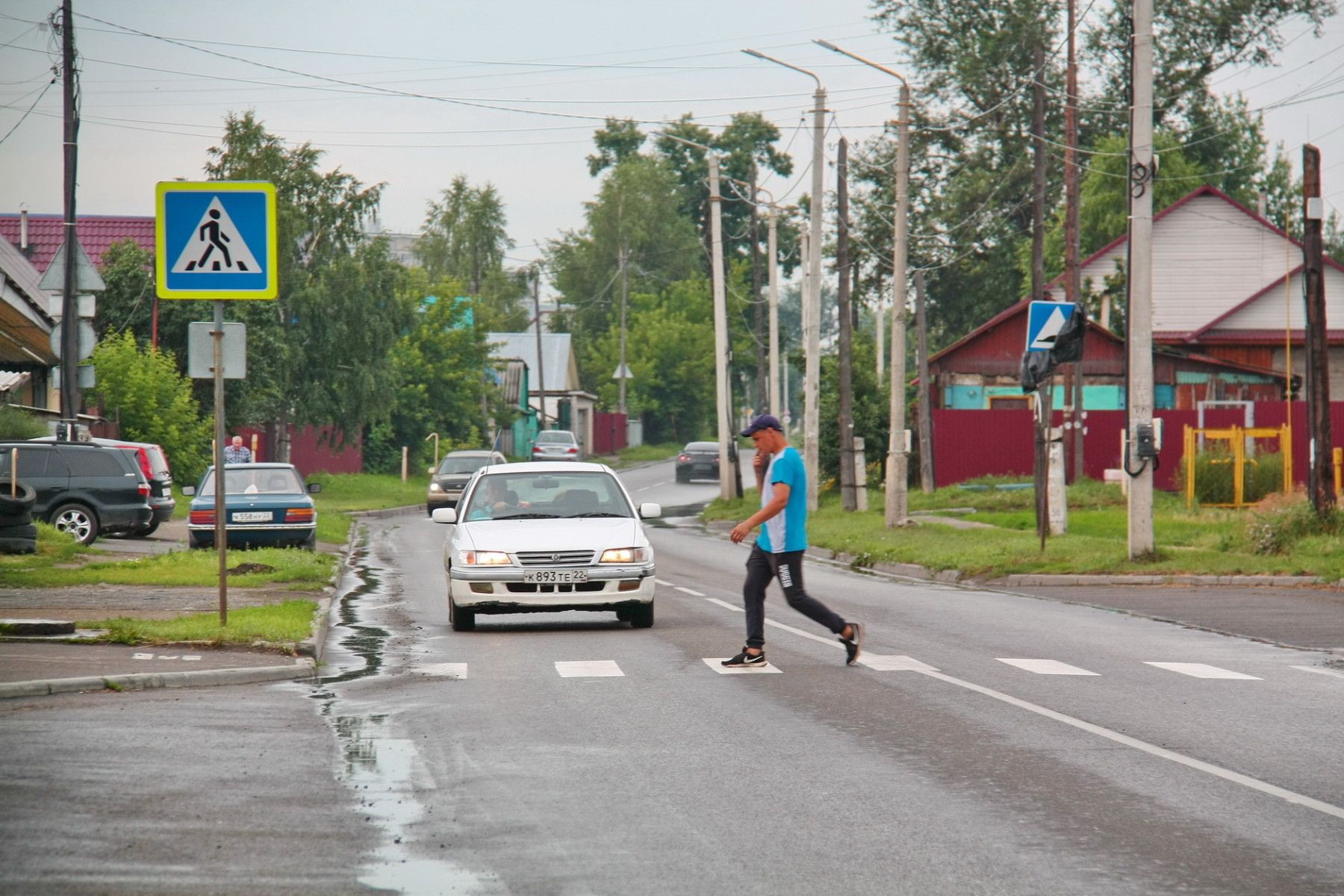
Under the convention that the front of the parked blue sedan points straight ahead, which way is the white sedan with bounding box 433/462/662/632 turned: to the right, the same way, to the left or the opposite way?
the opposite way

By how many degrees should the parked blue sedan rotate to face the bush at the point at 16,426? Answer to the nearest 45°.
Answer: approximately 45° to its left

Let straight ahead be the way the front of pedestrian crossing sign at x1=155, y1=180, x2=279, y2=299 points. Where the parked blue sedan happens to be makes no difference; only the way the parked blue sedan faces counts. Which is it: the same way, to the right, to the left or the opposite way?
the opposite way

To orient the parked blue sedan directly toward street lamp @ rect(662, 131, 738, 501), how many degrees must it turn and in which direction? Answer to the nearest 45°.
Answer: approximately 45° to its right

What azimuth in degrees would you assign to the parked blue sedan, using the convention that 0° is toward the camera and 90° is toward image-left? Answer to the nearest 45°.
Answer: approximately 180°

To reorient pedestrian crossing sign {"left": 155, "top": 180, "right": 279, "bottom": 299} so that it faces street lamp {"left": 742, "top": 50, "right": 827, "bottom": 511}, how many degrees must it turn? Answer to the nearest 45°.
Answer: approximately 135° to its left

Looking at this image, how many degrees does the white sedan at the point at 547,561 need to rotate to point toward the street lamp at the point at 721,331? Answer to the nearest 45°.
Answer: approximately 180°

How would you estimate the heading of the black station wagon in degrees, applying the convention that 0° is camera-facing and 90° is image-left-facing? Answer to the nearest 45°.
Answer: approximately 90°

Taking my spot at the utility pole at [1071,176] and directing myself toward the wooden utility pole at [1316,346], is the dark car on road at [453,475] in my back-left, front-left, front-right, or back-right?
front-right

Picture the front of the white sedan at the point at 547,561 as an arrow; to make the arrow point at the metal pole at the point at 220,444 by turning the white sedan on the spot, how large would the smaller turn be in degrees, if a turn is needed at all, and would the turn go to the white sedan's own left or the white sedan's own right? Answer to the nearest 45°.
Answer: approximately 45° to the white sedan's own right

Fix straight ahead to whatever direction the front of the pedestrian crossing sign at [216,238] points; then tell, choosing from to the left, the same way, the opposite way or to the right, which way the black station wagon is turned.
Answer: to the right

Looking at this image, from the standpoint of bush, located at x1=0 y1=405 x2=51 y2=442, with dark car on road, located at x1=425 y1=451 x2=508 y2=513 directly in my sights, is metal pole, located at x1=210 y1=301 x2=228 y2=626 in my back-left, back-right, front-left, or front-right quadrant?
back-right
